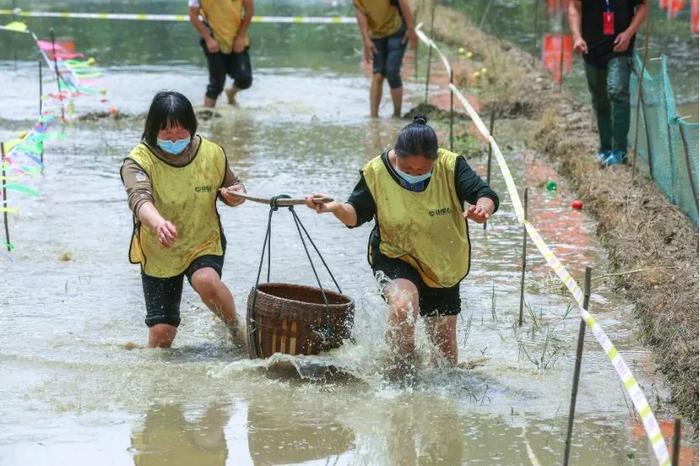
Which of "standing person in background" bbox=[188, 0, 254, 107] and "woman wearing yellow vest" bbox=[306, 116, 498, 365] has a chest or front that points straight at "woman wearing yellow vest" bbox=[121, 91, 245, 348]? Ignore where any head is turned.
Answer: the standing person in background

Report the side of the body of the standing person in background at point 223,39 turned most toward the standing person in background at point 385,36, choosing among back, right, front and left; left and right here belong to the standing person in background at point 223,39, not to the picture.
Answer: left

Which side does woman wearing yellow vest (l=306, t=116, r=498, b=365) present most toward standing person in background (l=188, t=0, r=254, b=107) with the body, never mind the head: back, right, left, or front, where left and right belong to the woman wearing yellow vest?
back

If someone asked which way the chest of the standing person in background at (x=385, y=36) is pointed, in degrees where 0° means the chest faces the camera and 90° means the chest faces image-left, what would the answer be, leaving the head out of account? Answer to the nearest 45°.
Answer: approximately 0°

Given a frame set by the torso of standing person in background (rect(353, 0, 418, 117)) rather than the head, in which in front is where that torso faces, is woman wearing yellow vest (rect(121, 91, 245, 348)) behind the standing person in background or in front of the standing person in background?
in front

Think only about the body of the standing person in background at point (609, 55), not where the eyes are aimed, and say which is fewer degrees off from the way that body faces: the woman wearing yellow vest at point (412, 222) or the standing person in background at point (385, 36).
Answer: the woman wearing yellow vest

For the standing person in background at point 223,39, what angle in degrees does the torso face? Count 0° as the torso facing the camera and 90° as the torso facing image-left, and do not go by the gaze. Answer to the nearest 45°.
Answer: approximately 0°

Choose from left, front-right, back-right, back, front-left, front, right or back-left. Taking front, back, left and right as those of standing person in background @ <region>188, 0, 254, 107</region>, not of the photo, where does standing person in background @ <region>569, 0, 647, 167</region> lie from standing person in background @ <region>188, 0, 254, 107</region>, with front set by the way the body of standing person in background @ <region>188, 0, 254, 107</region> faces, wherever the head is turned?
front-left

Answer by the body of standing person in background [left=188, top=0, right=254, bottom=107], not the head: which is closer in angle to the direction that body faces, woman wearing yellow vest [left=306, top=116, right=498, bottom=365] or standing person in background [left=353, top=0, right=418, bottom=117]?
the woman wearing yellow vest

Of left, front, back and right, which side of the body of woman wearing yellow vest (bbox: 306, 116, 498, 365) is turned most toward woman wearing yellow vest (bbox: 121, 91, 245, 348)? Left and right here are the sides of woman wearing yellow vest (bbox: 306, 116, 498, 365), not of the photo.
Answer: right

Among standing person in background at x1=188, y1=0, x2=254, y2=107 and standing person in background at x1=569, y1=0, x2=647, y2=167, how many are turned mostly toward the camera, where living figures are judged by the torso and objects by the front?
2
